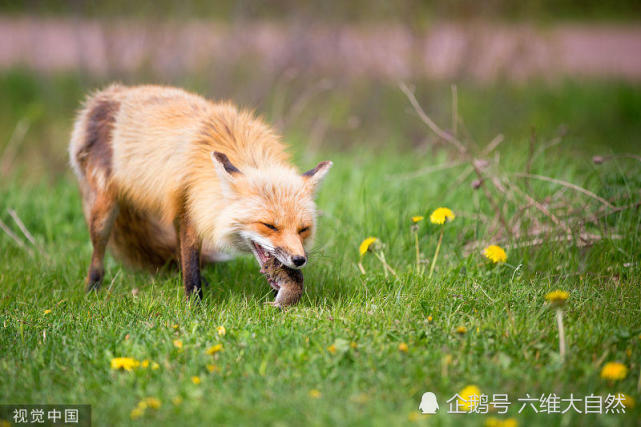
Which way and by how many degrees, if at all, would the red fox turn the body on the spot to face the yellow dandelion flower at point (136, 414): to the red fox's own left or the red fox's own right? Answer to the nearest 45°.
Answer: approximately 45° to the red fox's own right

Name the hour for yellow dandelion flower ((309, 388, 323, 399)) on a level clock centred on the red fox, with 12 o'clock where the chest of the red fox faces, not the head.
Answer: The yellow dandelion flower is roughly at 1 o'clock from the red fox.

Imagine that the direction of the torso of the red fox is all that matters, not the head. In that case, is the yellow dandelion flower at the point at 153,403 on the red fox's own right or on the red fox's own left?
on the red fox's own right

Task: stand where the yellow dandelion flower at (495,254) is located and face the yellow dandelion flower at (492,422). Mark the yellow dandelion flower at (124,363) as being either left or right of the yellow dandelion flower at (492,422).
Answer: right

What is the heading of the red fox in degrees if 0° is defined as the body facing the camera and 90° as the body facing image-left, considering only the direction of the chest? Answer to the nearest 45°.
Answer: approximately 315°

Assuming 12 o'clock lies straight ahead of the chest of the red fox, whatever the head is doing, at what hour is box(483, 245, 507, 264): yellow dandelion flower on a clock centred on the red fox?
The yellow dandelion flower is roughly at 11 o'clock from the red fox.
